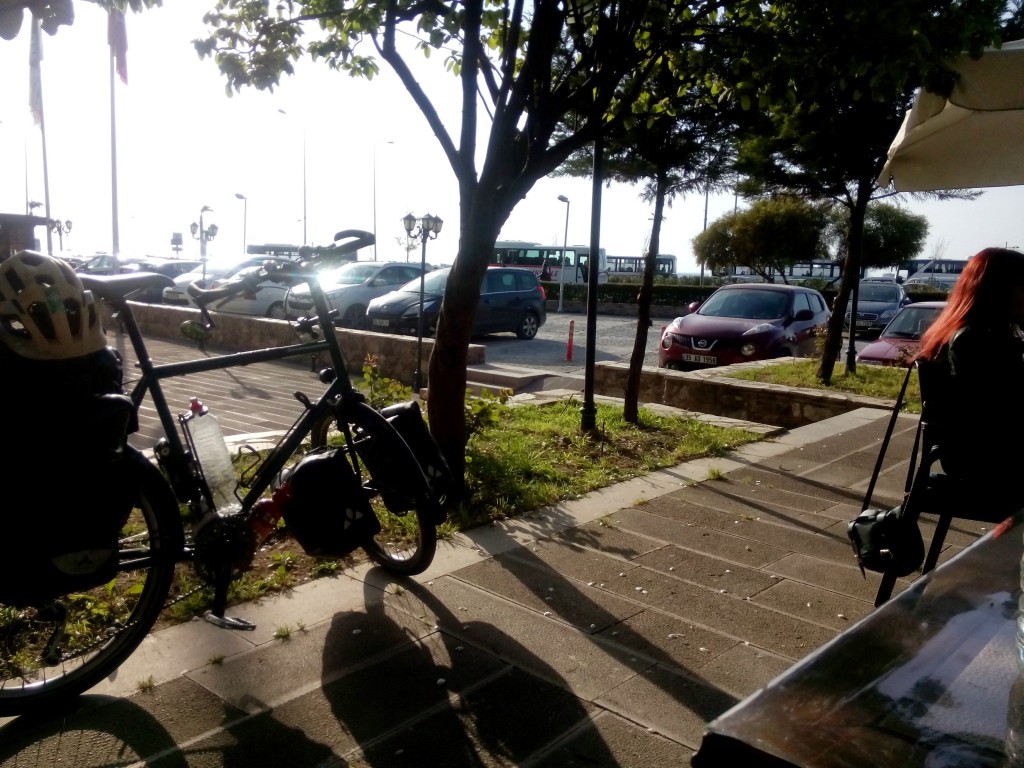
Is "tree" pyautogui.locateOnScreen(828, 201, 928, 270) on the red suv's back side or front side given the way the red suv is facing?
on the back side

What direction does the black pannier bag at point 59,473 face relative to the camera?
toward the camera

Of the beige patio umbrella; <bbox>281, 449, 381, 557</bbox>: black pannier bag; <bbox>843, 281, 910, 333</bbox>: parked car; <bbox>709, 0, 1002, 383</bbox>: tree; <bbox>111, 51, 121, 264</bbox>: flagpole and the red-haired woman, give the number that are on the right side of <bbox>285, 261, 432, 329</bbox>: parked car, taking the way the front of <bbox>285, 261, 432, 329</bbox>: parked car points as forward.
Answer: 1

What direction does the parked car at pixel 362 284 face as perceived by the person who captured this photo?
facing the viewer and to the left of the viewer

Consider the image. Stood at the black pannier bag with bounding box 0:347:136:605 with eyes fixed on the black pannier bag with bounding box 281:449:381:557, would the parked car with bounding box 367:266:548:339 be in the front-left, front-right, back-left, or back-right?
front-left

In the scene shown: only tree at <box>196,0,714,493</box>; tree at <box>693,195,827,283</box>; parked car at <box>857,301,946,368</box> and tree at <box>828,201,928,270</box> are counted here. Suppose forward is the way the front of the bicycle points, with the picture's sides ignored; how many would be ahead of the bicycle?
4

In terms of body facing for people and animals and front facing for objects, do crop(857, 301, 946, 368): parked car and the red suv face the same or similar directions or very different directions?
same or similar directions

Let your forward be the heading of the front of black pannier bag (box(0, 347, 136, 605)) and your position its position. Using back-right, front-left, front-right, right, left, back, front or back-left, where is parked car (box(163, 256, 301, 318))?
back

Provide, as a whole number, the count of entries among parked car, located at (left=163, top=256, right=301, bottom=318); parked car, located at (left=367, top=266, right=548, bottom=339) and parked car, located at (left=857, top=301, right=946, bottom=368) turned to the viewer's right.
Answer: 0

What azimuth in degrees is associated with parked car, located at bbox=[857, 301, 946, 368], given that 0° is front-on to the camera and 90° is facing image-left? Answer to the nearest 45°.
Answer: approximately 45°

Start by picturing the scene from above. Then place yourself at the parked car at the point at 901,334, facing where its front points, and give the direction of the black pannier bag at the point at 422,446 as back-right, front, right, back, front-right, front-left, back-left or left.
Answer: front-left

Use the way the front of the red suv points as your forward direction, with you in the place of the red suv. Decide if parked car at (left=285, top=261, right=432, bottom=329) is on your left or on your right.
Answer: on your right

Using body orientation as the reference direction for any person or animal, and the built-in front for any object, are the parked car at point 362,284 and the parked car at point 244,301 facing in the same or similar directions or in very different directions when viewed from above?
same or similar directions

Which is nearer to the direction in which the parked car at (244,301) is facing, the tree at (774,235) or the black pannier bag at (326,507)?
the black pannier bag

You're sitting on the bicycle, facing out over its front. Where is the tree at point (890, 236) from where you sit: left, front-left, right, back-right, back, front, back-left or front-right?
front
